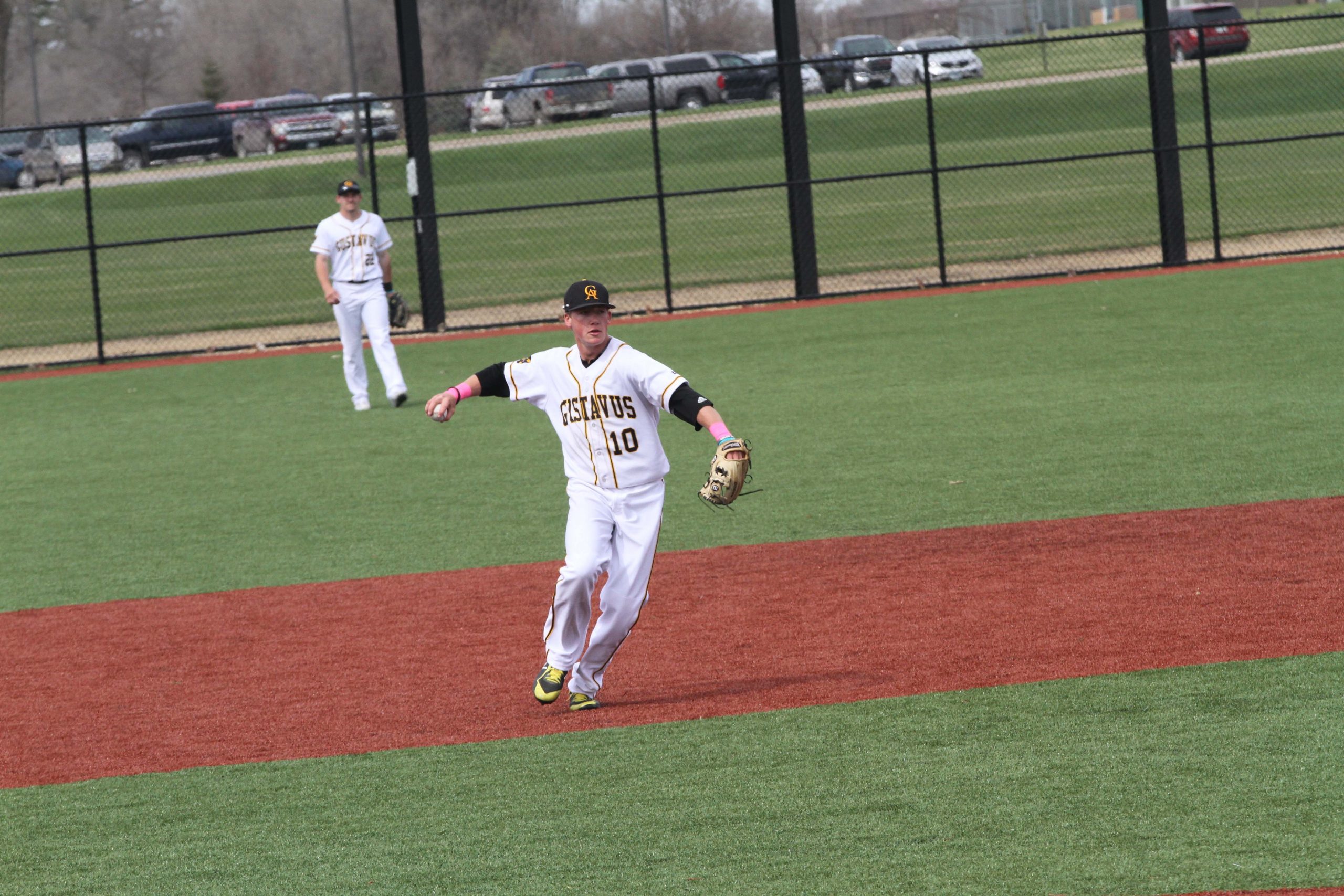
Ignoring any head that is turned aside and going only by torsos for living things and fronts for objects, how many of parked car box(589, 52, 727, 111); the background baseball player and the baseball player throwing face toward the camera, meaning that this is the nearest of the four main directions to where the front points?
2

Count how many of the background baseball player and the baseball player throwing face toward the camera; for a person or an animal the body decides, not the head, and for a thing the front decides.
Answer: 2

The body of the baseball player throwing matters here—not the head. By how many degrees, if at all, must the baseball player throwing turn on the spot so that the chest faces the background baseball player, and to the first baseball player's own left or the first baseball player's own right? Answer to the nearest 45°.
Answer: approximately 180°

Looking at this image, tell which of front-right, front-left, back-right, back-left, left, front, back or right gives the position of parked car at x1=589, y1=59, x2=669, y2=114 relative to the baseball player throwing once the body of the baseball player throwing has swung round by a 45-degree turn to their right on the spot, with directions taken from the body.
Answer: back-right

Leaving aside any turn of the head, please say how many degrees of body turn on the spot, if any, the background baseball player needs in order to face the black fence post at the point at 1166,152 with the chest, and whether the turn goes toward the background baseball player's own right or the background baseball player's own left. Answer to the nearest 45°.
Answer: approximately 135° to the background baseball player's own left

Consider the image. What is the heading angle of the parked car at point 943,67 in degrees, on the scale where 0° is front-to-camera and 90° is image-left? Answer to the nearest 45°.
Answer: approximately 315°

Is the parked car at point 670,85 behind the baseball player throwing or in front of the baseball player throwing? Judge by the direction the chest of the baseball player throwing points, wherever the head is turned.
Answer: behind

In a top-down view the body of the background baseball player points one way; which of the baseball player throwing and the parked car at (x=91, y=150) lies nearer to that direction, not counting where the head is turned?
the baseball player throwing
